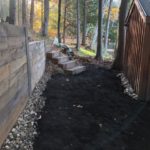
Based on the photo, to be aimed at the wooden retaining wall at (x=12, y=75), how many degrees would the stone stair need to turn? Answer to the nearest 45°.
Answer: approximately 45° to its right

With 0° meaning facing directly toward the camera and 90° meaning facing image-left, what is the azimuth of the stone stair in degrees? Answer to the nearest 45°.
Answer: approximately 315°
